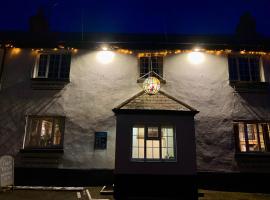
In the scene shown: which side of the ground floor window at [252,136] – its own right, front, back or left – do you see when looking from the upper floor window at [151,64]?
right

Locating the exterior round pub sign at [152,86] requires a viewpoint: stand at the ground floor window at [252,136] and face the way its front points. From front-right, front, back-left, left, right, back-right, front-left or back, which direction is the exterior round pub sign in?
front-right

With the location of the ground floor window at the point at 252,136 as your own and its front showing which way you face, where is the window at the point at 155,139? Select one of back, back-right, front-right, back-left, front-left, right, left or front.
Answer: front-right

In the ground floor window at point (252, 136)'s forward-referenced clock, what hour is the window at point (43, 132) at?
The window is roughly at 2 o'clock from the ground floor window.

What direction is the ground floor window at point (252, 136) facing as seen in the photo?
toward the camera

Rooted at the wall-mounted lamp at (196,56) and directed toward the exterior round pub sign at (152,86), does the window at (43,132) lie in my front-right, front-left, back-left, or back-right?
front-right

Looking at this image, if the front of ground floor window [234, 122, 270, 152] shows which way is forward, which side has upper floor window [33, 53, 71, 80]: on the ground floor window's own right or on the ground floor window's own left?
on the ground floor window's own right
